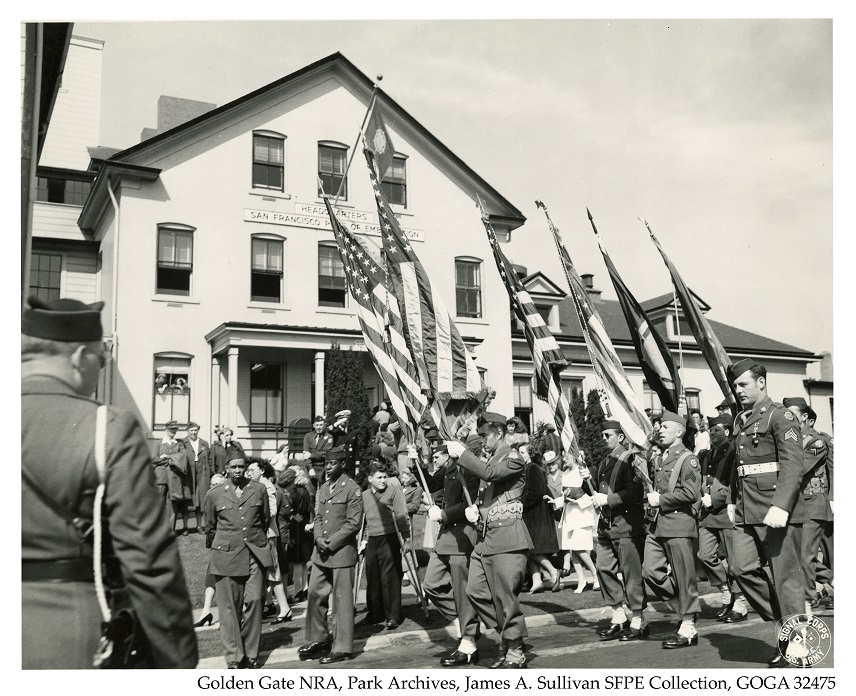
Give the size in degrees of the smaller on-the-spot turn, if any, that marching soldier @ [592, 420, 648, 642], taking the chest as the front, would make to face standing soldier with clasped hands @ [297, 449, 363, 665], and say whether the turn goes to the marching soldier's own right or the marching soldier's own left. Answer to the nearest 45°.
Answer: approximately 45° to the marching soldier's own right

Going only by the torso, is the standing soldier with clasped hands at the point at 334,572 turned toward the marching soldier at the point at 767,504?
no

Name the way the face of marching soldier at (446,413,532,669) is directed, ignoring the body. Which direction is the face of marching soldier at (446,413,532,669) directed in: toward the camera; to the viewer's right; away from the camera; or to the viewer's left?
to the viewer's left

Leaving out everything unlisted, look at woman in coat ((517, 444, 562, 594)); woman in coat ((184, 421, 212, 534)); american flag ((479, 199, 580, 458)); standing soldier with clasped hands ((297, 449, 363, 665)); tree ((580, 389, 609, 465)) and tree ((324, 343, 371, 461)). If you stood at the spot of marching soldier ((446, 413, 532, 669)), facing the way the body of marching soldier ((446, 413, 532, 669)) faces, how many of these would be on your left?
0

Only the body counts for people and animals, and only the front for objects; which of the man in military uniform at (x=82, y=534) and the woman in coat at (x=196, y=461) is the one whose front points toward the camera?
the woman in coat

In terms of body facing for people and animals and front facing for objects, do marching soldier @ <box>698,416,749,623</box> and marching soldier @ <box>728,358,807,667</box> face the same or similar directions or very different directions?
same or similar directions

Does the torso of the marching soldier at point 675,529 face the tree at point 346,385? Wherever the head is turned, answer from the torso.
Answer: no

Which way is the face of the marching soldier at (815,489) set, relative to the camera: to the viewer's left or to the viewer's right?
to the viewer's left

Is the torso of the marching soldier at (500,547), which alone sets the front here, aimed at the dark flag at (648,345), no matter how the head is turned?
no

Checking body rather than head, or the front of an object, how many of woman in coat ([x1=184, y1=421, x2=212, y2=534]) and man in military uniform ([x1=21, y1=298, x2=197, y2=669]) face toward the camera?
1

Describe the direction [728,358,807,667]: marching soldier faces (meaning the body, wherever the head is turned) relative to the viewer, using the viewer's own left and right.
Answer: facing the viewer and to the left of the viewer

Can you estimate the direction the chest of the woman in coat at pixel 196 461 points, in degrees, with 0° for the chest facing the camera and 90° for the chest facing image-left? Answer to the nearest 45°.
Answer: approximately 0°

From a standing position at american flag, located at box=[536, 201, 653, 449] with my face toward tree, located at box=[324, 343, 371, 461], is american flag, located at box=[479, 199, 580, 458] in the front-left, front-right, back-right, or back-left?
front-left

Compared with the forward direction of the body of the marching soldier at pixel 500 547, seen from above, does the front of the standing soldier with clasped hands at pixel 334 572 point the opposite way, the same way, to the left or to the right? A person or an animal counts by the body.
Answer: the same way

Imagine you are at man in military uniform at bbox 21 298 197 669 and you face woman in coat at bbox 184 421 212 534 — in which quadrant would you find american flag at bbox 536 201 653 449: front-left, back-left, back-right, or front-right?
front-right

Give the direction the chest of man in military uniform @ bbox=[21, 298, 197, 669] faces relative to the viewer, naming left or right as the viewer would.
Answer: facing away from the viewer and to the right of the viewer

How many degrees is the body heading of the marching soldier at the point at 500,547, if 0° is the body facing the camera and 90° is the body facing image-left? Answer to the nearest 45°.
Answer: approximately 45°
